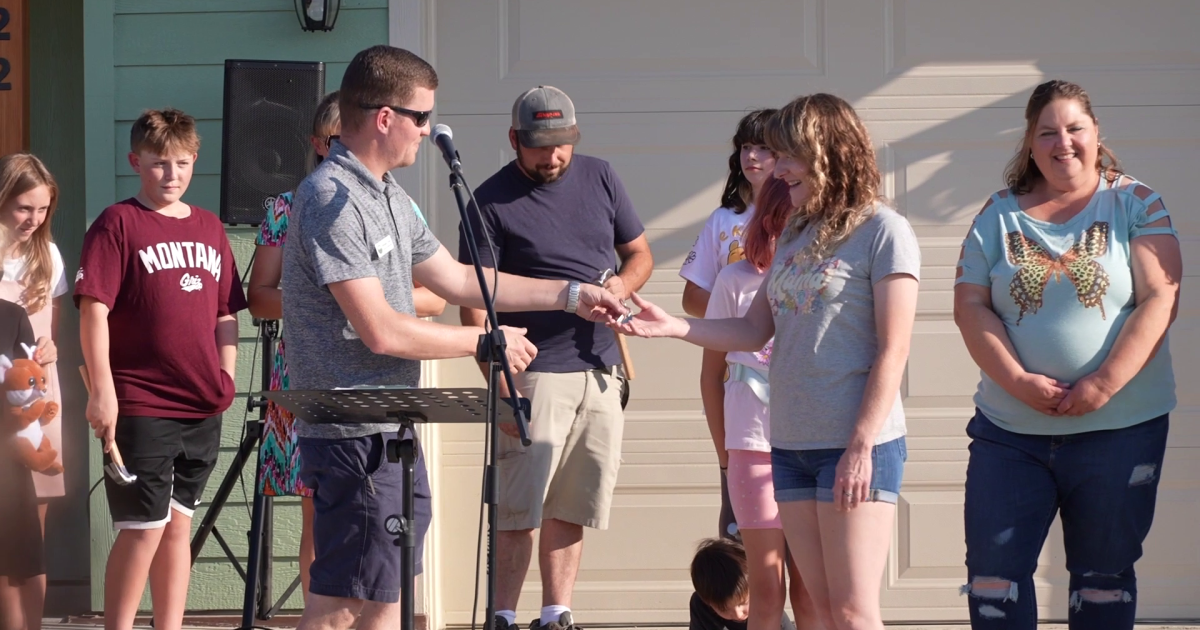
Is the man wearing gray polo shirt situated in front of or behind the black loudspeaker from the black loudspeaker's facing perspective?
in front

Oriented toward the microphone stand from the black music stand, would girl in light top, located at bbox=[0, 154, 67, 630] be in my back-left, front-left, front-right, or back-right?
back-left

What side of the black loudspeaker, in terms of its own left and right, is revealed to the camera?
front

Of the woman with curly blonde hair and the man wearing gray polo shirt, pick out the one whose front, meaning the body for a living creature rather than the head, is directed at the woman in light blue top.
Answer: the man wearing gray polo shirt

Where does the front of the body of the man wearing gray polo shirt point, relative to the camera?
to the viewer's right

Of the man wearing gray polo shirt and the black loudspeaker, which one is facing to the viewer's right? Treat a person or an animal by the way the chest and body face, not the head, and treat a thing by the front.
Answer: the man wearing gray polo shirt

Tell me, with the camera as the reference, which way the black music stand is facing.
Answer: facing away from the viewer

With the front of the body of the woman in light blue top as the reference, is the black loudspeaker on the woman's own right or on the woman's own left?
on the woman's own right

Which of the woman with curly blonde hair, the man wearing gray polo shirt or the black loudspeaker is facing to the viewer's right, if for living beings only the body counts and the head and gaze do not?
the man wearing gray polo shirt

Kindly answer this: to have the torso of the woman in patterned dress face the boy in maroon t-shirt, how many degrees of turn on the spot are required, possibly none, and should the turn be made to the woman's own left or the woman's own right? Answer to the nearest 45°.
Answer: approximately 135° to the woman's own right

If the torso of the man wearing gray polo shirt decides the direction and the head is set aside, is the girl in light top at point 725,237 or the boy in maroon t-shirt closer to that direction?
the girl in light top

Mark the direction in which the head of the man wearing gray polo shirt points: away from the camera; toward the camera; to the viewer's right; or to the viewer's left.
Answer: to the viewer's right

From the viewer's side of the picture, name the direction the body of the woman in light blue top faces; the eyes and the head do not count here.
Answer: toward the camera

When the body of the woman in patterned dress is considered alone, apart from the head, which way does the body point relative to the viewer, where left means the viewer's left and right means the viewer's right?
facing the viewer and to the right of the viewer
